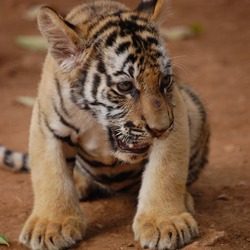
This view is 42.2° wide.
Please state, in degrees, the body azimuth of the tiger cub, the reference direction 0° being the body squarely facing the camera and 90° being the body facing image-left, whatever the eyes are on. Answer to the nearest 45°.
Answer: approximately 0°
